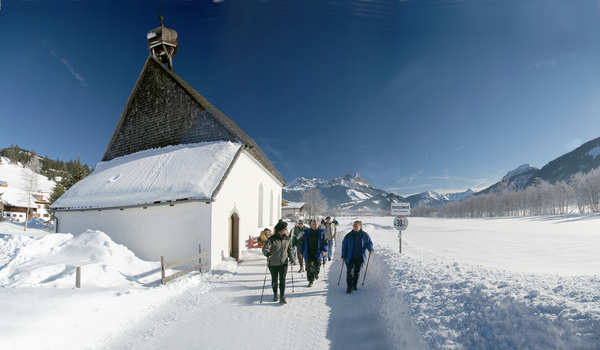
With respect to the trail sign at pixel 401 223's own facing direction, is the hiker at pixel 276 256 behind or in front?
in front

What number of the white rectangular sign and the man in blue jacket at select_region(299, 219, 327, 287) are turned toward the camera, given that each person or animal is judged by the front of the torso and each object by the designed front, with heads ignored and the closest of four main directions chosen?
2

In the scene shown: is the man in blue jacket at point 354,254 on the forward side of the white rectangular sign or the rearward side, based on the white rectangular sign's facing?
on the forward side

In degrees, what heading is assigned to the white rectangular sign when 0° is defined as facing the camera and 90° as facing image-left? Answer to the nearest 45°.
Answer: approximately 0°

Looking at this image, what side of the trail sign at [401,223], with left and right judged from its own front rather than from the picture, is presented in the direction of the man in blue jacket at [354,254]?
front

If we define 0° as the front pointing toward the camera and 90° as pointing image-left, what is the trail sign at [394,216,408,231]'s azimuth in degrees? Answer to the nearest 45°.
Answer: approximately 0°

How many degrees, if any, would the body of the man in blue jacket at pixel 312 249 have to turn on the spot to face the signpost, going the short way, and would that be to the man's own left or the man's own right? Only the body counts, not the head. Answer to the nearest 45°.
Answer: approximately 135° to the man's own left

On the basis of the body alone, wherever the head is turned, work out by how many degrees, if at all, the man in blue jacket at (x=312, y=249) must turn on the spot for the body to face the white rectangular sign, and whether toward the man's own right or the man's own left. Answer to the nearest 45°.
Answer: approximately 135° to the man's own left
